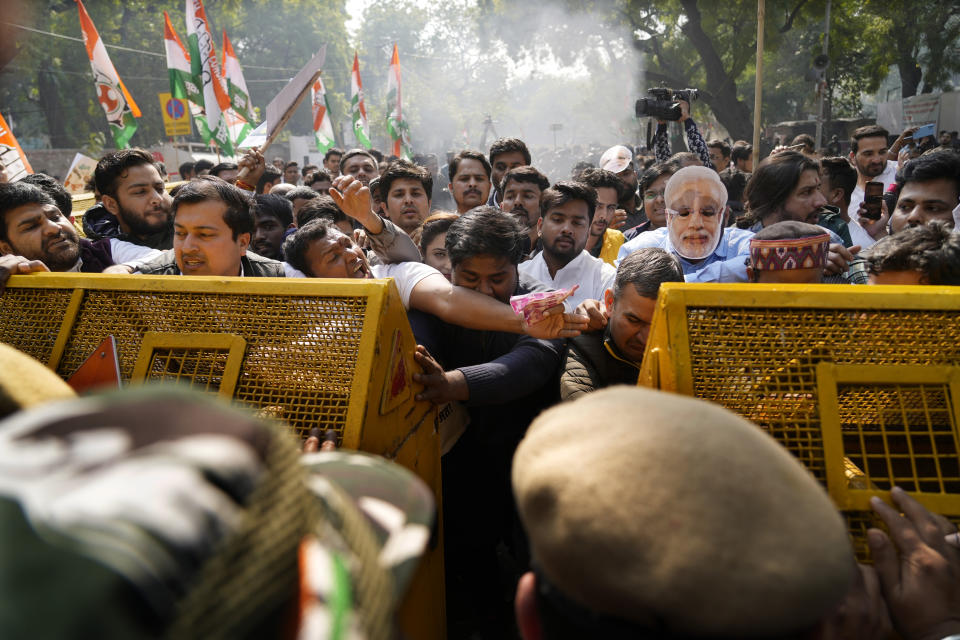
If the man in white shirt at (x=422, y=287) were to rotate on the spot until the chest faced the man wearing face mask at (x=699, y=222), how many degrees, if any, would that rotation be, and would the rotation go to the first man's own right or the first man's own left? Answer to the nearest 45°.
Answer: approximately 90° to the first man's own left

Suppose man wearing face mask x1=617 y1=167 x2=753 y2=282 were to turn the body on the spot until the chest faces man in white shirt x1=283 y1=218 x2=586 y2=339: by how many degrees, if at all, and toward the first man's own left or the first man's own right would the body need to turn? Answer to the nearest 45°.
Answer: approximately 45° to the first man's own right

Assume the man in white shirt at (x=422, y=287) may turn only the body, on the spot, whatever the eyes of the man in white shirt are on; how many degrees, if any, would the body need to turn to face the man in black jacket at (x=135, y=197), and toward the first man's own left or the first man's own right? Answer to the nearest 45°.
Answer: approximately 90° to the first man's own right

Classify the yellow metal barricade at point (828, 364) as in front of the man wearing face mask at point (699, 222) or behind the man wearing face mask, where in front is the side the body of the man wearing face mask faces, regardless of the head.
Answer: in front

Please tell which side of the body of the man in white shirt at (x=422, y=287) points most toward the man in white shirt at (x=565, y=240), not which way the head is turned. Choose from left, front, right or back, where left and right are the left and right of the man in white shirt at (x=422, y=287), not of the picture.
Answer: left

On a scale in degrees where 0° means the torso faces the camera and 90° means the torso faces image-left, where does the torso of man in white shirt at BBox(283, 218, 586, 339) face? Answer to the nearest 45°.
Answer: approximately 315°

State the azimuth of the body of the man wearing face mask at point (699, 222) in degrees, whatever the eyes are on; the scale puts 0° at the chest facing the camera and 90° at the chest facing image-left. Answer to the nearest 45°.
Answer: approximately 0°

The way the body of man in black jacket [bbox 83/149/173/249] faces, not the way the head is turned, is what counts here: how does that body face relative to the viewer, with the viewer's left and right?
facing the viewer and to the right of the viewer
